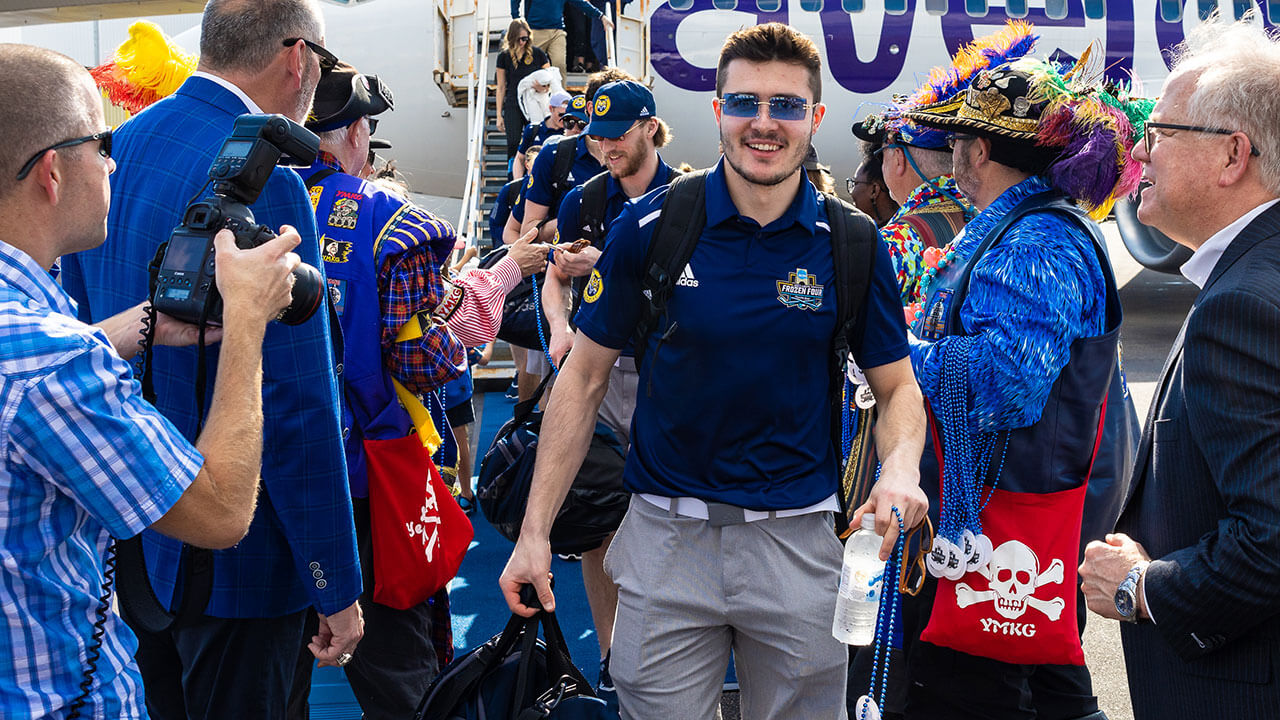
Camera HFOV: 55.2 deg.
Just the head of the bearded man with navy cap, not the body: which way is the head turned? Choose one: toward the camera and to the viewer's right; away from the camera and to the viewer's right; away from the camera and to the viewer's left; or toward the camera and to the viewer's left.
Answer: toward the camera and to the viewer's left

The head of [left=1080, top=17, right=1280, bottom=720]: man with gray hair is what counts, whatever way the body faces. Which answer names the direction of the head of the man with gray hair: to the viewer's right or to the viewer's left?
to the viewer's left

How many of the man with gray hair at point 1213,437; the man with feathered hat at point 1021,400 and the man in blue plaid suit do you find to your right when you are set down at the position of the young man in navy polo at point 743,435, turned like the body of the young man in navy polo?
1

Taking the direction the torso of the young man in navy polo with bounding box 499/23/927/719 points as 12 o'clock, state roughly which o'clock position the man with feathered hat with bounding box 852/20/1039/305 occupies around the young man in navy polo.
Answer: The man with feathered hat is roughly at 7 o'clock from the young man in navy polo.

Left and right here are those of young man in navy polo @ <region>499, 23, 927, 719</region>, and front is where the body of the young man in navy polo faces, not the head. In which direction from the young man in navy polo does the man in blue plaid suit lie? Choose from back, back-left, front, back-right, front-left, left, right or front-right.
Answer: right

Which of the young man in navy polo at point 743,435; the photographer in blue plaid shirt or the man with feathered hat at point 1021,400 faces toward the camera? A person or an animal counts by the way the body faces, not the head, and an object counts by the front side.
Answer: the young man in navy polo

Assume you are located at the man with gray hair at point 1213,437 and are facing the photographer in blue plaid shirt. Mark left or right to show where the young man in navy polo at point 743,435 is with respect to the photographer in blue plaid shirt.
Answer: right

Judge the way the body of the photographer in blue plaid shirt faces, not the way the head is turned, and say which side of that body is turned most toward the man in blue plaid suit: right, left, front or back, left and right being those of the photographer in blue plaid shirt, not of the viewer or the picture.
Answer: front

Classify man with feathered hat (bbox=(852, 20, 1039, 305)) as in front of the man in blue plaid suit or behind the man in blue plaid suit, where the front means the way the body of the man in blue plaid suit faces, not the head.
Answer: in front

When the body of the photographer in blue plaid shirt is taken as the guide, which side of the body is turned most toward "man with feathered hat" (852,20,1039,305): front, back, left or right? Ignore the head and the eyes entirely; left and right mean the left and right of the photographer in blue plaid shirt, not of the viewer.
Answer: front

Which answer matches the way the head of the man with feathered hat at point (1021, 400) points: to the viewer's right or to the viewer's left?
to the viewer's left

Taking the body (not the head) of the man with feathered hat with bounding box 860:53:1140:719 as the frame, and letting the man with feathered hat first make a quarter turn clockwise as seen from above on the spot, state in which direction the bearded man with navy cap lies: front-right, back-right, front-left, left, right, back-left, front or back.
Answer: front-left

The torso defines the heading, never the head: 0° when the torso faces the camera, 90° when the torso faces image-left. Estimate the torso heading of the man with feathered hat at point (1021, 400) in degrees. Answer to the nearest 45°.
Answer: approximately 90°

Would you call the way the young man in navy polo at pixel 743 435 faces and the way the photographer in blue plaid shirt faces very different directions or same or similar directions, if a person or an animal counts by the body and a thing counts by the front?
very different directions

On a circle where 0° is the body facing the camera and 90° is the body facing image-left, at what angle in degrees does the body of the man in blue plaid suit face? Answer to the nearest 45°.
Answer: approximately 225°

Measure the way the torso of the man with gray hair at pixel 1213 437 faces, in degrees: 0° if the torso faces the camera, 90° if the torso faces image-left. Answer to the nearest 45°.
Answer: approximately 90°

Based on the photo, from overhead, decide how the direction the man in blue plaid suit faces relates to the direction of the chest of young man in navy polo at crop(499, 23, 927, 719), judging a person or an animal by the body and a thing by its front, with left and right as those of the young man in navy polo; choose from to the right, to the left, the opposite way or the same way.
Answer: the opposite way

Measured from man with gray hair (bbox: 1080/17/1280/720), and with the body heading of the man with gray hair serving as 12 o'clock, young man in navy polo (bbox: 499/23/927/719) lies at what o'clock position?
The young man in navy polo is roughly at 12 o'clock from the man with gray hair.

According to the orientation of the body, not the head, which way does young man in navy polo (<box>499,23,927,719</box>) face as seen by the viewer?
toward the camera
